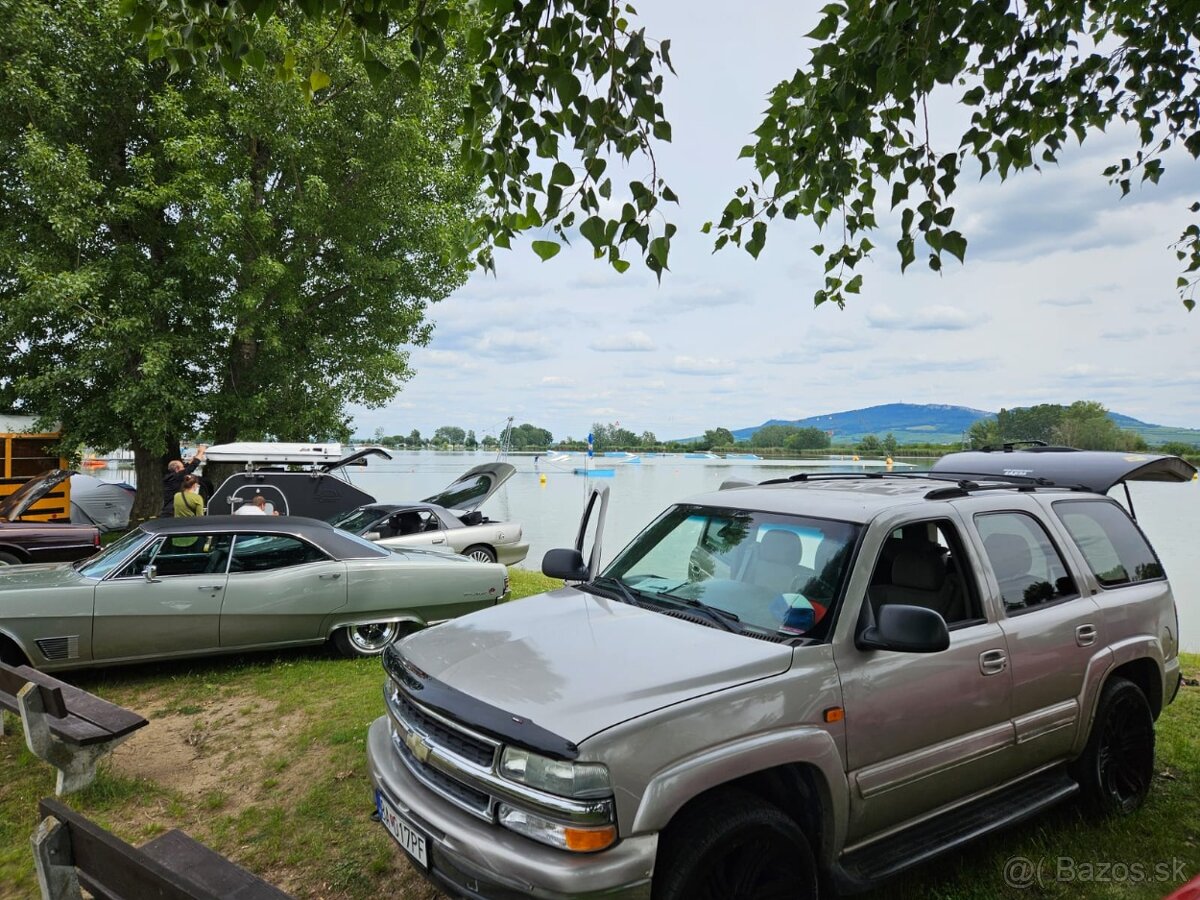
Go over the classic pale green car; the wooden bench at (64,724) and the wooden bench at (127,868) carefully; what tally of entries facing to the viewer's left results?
1

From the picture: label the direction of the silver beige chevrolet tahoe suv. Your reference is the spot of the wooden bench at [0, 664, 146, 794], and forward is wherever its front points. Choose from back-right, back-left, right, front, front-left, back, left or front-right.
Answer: right

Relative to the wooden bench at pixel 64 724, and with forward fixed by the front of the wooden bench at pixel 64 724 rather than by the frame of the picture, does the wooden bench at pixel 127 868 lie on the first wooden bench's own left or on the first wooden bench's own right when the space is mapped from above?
on the first wooden bench's own right

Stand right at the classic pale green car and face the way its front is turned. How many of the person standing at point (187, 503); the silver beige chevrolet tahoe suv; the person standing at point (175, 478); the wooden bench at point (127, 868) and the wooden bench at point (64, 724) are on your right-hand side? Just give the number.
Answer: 2

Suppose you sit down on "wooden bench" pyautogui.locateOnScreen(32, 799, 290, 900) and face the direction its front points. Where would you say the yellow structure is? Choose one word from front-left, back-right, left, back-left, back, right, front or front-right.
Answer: front-left

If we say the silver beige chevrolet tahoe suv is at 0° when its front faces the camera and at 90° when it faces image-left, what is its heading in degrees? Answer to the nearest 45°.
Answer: approximately 45°

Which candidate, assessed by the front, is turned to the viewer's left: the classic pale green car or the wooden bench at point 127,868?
the classic pale green car

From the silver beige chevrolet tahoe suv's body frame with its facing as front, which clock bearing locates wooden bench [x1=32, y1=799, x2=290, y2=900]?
The wooden bench is roughly at 12 o'clock from the silver beige chevrolet tahoe suv.

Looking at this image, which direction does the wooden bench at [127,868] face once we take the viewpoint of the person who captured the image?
facing away from the viewer and to the right of the viewer

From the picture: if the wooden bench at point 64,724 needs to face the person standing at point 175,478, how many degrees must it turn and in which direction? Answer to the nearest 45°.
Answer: approximately 45° to its left

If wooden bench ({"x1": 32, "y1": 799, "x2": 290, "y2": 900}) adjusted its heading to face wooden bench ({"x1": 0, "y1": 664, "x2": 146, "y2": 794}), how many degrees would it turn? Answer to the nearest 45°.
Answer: approximately 45° to its left

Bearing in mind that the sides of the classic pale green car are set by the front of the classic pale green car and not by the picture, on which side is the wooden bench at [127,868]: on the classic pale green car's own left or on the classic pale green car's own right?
on the classic pale green car's own left

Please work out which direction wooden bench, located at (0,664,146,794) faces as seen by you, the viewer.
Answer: facing away from the viewer and to the right of the viewer

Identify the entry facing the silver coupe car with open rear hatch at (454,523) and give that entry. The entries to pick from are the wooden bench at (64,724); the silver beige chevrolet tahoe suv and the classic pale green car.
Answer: the wooden bench

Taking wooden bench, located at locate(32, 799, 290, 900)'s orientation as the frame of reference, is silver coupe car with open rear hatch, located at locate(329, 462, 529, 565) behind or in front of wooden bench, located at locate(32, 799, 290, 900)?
in front

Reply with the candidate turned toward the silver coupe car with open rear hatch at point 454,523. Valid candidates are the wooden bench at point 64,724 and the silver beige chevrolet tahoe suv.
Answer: the wooden bench

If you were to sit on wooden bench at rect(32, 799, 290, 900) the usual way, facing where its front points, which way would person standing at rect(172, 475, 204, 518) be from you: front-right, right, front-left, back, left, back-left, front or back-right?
front-left

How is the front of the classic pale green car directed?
to the viewer's left

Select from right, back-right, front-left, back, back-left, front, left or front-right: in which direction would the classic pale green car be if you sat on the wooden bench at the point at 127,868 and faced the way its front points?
front-left

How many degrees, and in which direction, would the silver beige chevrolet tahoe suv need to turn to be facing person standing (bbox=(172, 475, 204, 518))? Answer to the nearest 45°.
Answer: approximately 90° to its right

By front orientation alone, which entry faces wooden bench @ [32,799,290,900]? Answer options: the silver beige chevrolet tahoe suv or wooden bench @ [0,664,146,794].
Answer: the silver beige chevrolet tahoe suv
